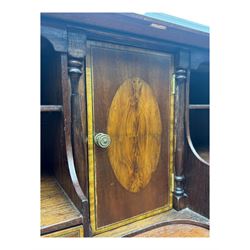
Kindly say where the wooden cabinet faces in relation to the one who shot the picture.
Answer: facing the viewer and to the right of the viewer
